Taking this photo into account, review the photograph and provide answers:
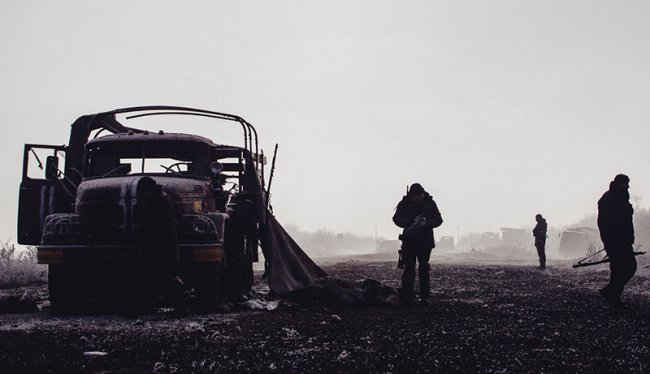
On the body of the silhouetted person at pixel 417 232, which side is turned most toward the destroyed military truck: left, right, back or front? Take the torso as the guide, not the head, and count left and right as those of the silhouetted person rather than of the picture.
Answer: right

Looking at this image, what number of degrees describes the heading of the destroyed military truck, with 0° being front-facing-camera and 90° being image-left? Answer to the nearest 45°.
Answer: approximately 0°

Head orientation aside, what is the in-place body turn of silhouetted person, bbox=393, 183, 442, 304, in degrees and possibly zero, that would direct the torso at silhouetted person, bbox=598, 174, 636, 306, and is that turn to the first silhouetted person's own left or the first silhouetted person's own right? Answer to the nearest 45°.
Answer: approximately 90° to the first silhouetted person's own left

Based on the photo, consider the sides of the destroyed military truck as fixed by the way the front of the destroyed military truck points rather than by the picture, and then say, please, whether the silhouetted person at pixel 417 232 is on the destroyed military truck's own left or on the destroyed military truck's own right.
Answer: on the destroyed military truck's own left
